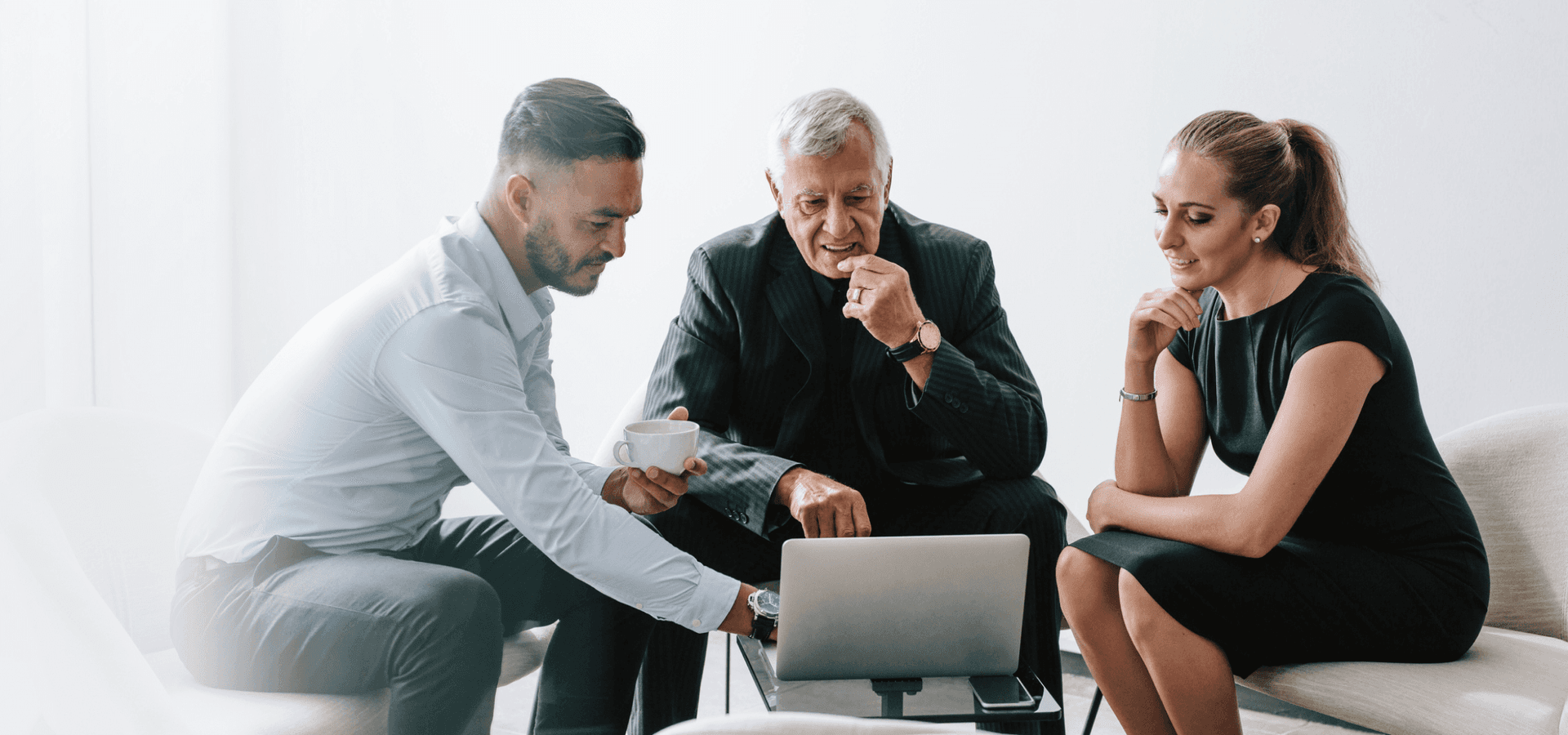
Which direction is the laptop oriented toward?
away from the camera

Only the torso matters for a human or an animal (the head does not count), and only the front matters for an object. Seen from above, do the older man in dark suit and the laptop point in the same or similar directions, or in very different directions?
very different directions

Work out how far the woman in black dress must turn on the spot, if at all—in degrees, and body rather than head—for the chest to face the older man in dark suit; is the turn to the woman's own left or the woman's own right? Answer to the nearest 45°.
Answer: approximately 45° to the woman's own right

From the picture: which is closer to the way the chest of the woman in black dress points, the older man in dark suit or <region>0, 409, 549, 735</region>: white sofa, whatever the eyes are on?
the white sofa

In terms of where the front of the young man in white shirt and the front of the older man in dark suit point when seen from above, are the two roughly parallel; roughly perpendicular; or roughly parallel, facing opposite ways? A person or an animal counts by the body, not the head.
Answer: roughly perpendicular

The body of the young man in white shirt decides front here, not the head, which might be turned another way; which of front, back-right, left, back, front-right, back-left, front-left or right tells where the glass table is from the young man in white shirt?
front-right

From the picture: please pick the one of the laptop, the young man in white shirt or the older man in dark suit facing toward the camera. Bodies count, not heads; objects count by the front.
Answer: the older man in dark suit

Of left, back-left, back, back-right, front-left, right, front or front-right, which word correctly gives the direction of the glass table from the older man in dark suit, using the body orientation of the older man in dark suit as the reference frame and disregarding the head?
front

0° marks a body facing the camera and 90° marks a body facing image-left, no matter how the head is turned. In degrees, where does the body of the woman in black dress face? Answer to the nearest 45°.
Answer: approximately 45°

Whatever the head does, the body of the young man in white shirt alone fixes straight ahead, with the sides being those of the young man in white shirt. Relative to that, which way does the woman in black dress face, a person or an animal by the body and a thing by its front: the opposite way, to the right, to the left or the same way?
the opposite way

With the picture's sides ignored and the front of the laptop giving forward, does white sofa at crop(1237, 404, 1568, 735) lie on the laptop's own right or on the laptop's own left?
on the laptop's own right

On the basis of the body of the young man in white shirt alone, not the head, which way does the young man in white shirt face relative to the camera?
to the viewer's right

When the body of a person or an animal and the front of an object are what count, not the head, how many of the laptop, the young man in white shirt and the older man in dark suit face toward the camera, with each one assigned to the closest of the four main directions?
1

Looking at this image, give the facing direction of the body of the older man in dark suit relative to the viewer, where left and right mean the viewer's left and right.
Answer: facing the viewer

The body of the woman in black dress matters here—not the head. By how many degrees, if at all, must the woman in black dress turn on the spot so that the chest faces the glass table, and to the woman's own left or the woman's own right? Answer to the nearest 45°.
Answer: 0° — they already face it

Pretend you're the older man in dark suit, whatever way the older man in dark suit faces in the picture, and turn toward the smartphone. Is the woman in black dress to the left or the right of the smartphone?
left

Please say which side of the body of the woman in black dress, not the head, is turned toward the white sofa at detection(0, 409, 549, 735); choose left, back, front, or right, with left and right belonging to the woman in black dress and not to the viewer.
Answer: front
